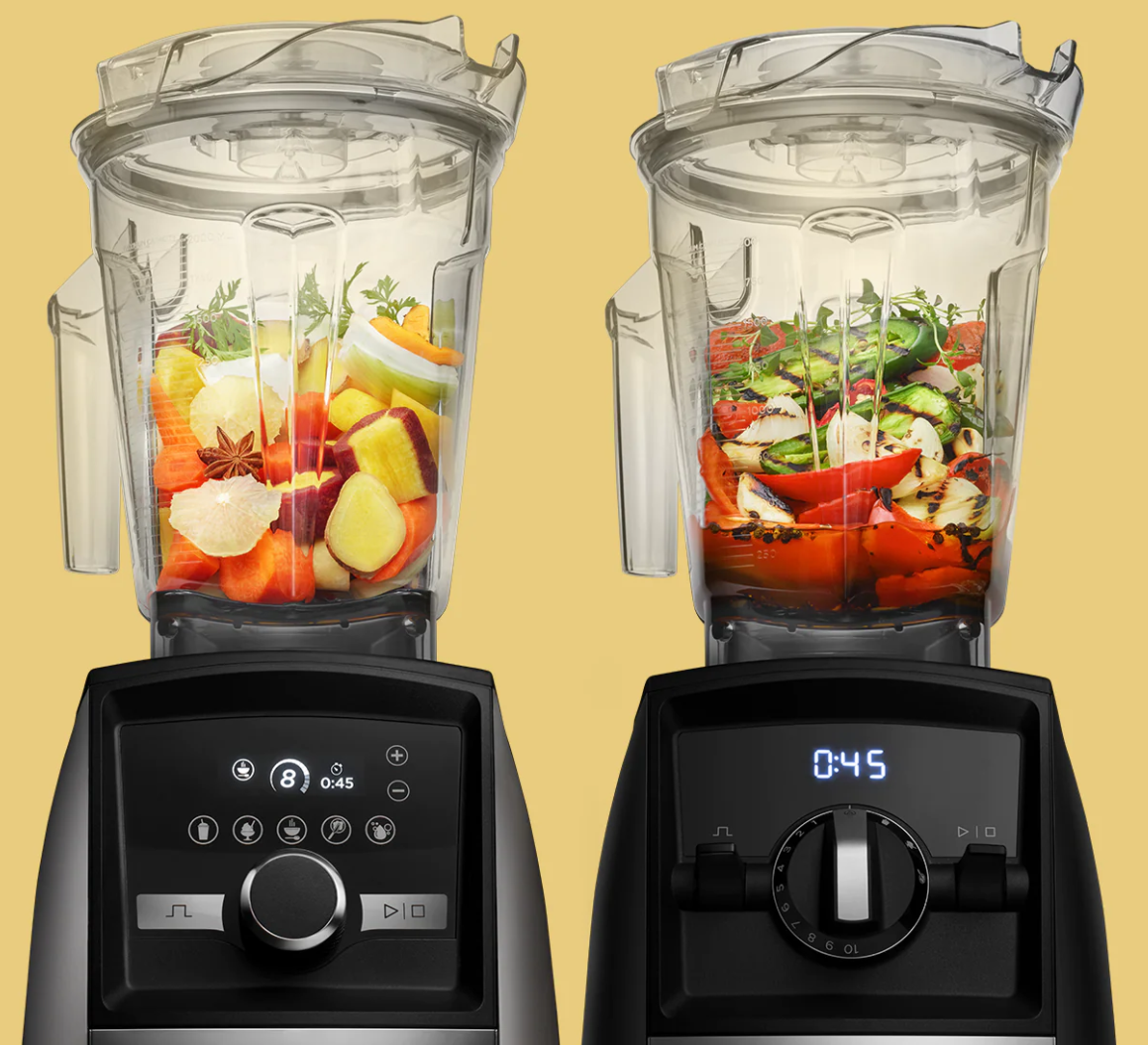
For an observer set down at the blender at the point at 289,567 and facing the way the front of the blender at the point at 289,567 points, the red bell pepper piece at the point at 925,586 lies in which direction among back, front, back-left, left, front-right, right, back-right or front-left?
left

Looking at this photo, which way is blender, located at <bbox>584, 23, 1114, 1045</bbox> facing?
toward the camera

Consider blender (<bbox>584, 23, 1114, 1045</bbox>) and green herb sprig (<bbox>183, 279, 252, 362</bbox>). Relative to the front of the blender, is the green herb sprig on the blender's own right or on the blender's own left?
on the blender's own right

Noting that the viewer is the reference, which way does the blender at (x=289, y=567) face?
facing the viewer

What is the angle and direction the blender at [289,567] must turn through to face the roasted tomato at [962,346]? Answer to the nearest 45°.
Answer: approximately 90° to its left

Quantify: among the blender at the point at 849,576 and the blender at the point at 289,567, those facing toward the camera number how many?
2

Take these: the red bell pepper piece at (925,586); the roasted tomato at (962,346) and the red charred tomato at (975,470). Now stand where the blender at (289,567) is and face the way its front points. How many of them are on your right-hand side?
0

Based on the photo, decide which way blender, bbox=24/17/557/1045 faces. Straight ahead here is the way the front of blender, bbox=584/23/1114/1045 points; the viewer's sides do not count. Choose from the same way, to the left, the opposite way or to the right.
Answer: the same way
